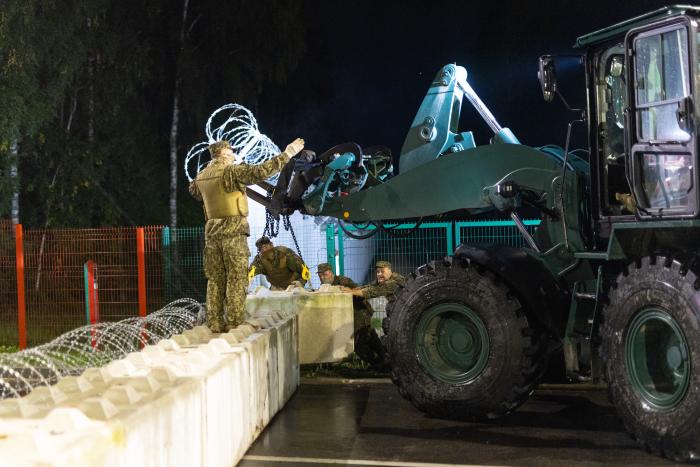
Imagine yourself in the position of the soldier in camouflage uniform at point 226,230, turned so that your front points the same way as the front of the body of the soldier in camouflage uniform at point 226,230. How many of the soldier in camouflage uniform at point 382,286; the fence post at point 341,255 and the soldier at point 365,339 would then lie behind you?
0

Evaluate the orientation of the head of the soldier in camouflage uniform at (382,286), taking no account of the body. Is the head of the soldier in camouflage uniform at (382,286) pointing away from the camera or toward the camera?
toward the camera

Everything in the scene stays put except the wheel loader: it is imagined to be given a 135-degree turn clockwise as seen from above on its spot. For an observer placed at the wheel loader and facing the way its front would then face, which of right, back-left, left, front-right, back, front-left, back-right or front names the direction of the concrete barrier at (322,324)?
left

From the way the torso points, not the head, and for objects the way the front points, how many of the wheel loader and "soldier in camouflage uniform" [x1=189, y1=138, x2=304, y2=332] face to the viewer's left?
1

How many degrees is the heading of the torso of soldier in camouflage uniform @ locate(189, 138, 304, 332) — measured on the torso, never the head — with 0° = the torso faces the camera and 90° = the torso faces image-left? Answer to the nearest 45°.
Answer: approximately 225°

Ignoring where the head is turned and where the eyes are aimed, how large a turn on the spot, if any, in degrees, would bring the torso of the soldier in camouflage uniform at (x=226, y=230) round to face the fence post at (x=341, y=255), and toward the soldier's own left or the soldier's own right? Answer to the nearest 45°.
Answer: approximately 45° to the soldier's own left

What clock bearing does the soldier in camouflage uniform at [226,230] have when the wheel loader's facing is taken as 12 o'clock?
The soldier in camouflage uniform is roughly at 12 o'clock from the wheel loader.

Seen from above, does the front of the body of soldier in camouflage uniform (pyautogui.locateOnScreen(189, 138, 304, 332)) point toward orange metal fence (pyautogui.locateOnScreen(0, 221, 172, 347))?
no

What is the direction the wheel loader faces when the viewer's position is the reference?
facing to the left of the viewer

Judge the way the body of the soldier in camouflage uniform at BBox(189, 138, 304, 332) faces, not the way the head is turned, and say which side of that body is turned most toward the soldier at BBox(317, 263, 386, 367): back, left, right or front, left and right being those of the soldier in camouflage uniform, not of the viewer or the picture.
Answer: front

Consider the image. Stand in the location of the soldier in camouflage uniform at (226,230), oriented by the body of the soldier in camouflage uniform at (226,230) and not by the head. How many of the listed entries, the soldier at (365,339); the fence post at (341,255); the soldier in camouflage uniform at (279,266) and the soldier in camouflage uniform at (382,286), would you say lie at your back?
0
